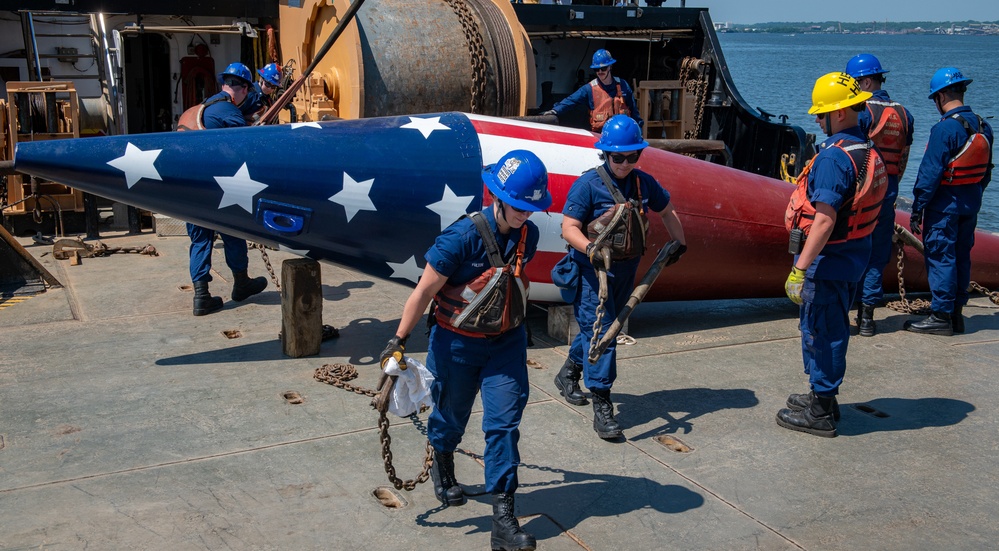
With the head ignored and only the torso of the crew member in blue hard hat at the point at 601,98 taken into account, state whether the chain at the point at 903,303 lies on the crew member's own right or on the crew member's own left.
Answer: on the crew member's own left

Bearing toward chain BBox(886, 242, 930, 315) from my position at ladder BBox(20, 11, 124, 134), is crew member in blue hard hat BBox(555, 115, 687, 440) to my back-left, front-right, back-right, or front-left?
front-right

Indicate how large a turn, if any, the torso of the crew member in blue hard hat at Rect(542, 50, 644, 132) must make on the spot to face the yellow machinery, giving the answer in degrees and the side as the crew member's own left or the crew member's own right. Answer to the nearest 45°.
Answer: approximately 45° to the crew member's own right

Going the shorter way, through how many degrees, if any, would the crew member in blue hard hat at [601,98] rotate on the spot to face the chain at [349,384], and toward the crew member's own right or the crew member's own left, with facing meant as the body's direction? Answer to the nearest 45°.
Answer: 0° — they already face it

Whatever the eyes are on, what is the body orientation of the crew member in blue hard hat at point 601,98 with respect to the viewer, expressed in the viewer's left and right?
facing the viewer

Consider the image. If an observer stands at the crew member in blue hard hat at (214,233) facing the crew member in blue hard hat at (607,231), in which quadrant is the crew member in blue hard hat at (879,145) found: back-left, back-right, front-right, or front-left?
front-left

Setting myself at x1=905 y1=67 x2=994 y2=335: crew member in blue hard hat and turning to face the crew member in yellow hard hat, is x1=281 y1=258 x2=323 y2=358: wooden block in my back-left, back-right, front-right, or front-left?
front-right

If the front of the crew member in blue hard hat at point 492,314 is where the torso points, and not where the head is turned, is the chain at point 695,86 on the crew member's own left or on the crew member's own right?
on the crew member's own left

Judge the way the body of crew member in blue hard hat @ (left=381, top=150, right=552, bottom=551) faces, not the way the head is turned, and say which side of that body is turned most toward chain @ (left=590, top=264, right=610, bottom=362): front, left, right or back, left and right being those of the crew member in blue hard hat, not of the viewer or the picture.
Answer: left

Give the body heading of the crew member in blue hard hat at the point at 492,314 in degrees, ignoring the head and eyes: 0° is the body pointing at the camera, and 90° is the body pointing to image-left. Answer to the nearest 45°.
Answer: approximately 315°

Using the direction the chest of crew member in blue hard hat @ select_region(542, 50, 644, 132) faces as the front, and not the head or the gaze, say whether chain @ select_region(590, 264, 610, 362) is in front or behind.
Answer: in front

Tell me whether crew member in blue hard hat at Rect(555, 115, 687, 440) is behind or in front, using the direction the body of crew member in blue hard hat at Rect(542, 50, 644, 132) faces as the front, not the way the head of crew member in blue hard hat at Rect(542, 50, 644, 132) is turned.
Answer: in front

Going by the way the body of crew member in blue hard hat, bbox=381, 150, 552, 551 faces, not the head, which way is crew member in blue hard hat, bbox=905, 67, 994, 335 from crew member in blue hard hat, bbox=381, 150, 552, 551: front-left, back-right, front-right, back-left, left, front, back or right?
left

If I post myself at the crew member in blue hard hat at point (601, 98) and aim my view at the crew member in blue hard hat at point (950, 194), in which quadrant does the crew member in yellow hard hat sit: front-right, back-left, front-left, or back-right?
front-right

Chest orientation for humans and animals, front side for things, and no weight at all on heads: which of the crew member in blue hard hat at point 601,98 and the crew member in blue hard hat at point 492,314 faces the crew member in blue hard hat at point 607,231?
the crew member in blue hard hat at point 601,98

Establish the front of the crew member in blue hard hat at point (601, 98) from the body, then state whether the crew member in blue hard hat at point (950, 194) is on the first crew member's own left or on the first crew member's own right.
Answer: on the first crew member's own left
